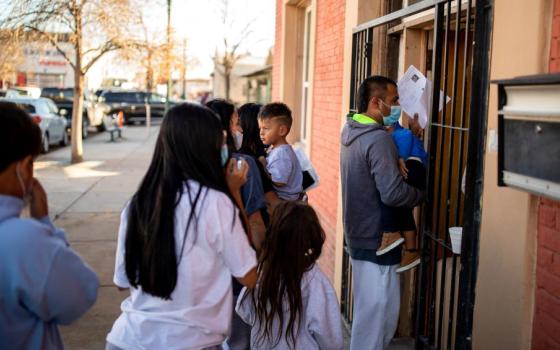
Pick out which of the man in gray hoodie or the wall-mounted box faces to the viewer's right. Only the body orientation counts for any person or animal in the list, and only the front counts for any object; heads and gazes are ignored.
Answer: the man in gray hoodie

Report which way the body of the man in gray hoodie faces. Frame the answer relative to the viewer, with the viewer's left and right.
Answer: facing to the right of the viewer

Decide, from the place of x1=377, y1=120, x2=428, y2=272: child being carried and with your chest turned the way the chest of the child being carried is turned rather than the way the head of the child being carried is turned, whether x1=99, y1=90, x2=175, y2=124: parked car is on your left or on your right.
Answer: on your right

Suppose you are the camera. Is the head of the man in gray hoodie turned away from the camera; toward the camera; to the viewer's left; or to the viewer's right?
to the viewer's right

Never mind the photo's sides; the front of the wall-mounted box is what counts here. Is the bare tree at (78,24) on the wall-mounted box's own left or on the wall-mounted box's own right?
on the wall-mounted box's own right

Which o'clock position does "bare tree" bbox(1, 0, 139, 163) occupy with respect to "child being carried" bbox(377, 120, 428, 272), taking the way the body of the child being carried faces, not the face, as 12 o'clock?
The bare tree is roughly at 2 o'clock from the child being carried.

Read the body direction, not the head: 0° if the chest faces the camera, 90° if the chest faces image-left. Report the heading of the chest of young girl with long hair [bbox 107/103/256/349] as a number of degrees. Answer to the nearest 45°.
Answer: approximately 225°

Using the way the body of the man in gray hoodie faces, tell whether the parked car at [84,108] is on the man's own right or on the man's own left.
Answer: on the man's own left

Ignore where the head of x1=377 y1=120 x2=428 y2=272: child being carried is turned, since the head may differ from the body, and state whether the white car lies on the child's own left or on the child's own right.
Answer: on the child's own right

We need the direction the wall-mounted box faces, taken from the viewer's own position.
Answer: facing the viewer and to the left of the viewer

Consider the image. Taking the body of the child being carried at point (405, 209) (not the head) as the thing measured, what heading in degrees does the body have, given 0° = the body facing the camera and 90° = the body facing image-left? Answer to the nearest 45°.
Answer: approximately 90°

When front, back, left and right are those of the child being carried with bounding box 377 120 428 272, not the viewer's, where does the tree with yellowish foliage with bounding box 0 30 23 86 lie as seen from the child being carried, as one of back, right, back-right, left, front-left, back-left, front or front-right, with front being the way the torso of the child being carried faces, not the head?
front-right

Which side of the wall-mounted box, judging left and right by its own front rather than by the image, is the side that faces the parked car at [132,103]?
right

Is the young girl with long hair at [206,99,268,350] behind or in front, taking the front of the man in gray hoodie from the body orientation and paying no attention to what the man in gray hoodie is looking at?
behind

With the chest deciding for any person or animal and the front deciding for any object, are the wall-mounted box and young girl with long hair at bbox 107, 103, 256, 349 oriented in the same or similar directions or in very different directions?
very different directions

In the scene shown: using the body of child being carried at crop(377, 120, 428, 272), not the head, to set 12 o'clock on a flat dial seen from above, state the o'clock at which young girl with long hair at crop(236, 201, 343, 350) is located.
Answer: The young girl with long hair is roughly at 10 o'clock from the child being carried.
